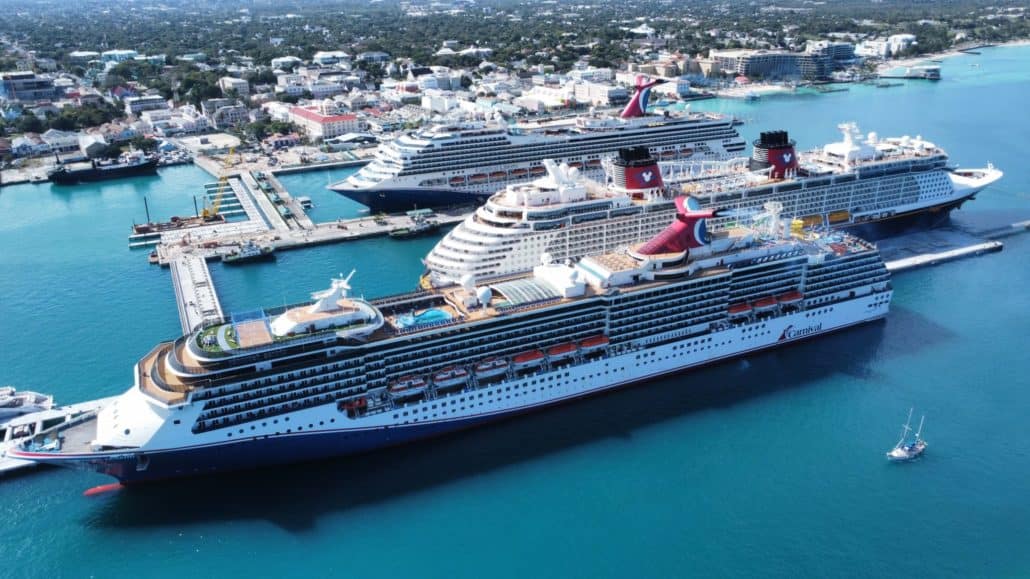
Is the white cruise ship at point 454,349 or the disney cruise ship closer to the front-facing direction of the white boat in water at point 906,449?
the white cruise ship

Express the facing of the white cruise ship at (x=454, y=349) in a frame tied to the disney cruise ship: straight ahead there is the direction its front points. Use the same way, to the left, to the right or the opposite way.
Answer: the opposite way

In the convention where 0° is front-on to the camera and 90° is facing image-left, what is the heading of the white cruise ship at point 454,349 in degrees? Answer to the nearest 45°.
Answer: approximately 45°

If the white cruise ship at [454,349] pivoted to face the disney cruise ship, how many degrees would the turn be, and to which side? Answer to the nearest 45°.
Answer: approximately 180°
